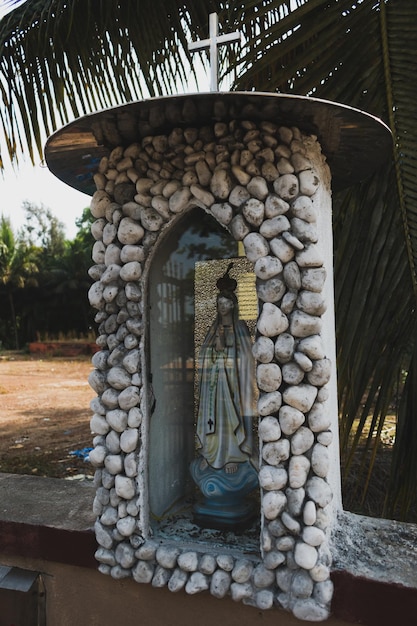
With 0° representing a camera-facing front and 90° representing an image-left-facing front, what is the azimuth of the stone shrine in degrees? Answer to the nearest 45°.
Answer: approximately 45°

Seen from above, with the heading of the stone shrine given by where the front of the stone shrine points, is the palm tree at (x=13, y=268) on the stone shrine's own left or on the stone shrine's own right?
on the stone shrine's own right
